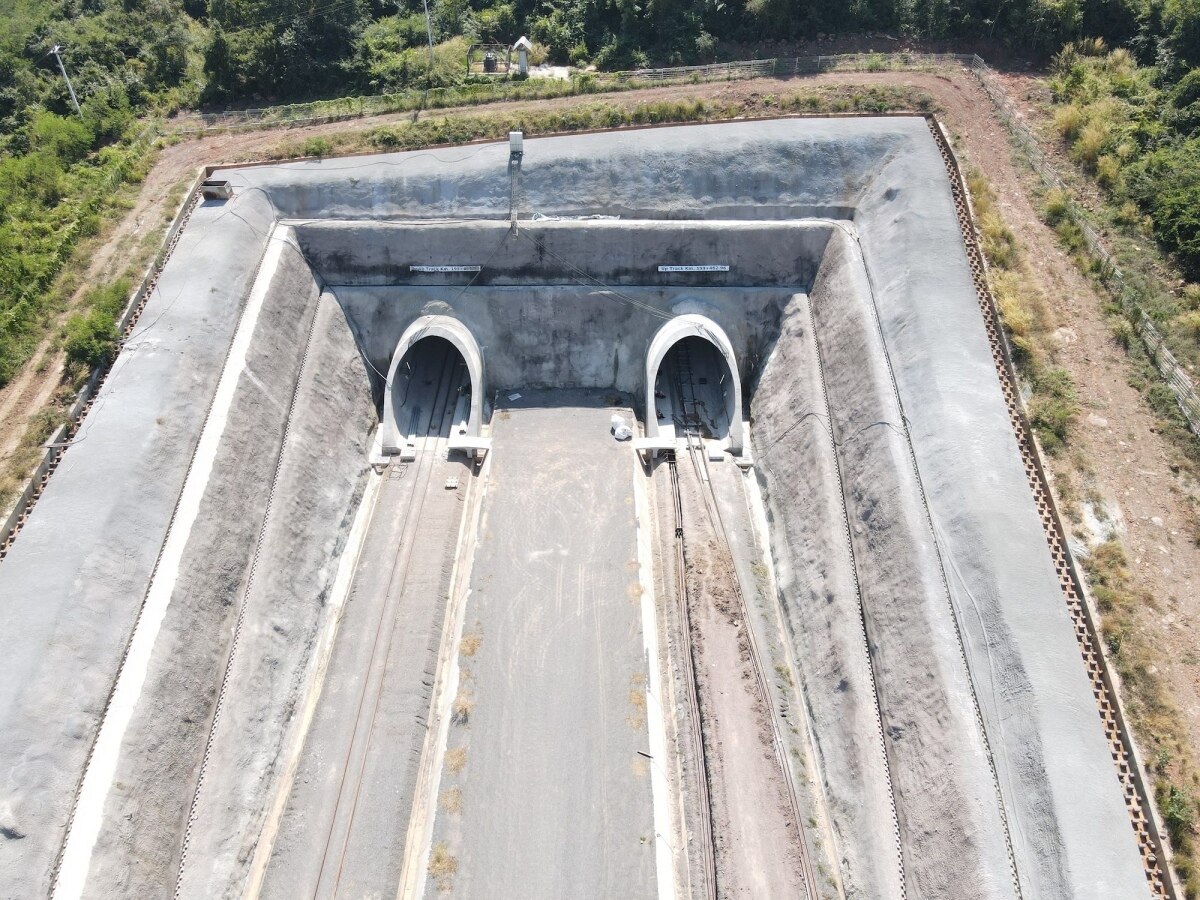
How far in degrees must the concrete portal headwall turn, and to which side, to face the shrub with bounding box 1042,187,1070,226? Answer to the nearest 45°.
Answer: approximately 90° to its left

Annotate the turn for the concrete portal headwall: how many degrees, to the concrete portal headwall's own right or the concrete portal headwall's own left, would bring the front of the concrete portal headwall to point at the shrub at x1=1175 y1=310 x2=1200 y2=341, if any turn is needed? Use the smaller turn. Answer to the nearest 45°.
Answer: approximately 90° to the concrete portal headwall's own left

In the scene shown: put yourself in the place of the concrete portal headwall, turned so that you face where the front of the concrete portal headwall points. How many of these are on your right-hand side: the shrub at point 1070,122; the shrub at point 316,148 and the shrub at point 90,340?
2

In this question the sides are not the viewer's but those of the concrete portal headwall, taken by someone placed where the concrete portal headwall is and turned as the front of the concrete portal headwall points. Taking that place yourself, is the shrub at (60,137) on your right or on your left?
on your right

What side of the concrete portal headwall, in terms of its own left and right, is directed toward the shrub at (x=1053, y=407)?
left

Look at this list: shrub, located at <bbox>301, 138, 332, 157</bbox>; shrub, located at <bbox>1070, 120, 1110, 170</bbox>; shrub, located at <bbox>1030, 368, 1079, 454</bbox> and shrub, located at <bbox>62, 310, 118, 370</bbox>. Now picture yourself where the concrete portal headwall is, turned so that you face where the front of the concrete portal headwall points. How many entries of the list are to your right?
2

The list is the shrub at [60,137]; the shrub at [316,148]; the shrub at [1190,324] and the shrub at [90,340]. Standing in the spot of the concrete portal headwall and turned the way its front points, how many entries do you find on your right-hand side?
3

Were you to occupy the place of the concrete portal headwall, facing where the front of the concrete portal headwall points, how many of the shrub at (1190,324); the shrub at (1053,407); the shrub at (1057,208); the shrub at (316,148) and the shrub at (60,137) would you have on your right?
2

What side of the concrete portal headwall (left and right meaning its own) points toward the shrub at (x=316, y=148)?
right

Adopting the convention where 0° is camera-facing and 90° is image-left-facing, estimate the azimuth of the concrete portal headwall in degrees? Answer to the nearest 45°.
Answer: approximately 0°
